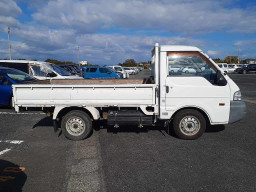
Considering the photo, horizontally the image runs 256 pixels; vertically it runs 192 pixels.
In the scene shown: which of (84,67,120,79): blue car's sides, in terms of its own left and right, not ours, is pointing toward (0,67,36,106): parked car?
right

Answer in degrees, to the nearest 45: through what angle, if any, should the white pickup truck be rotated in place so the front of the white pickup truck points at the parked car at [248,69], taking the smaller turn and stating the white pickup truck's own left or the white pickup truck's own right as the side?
approximately 45° to the white pickup truck's own left

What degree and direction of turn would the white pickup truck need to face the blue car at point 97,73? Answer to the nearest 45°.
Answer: approximately 90° to its left

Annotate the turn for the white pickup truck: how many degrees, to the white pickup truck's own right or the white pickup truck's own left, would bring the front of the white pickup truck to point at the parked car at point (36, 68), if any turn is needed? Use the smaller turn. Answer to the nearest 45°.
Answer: approximately 135° to the white pickup truck's own left

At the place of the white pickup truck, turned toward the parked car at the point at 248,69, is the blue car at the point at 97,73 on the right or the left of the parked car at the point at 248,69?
left

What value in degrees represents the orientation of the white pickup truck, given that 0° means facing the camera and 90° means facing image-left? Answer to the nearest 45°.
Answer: approximately 270°

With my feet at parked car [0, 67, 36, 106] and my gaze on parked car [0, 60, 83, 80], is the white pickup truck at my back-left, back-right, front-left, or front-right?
back-right
